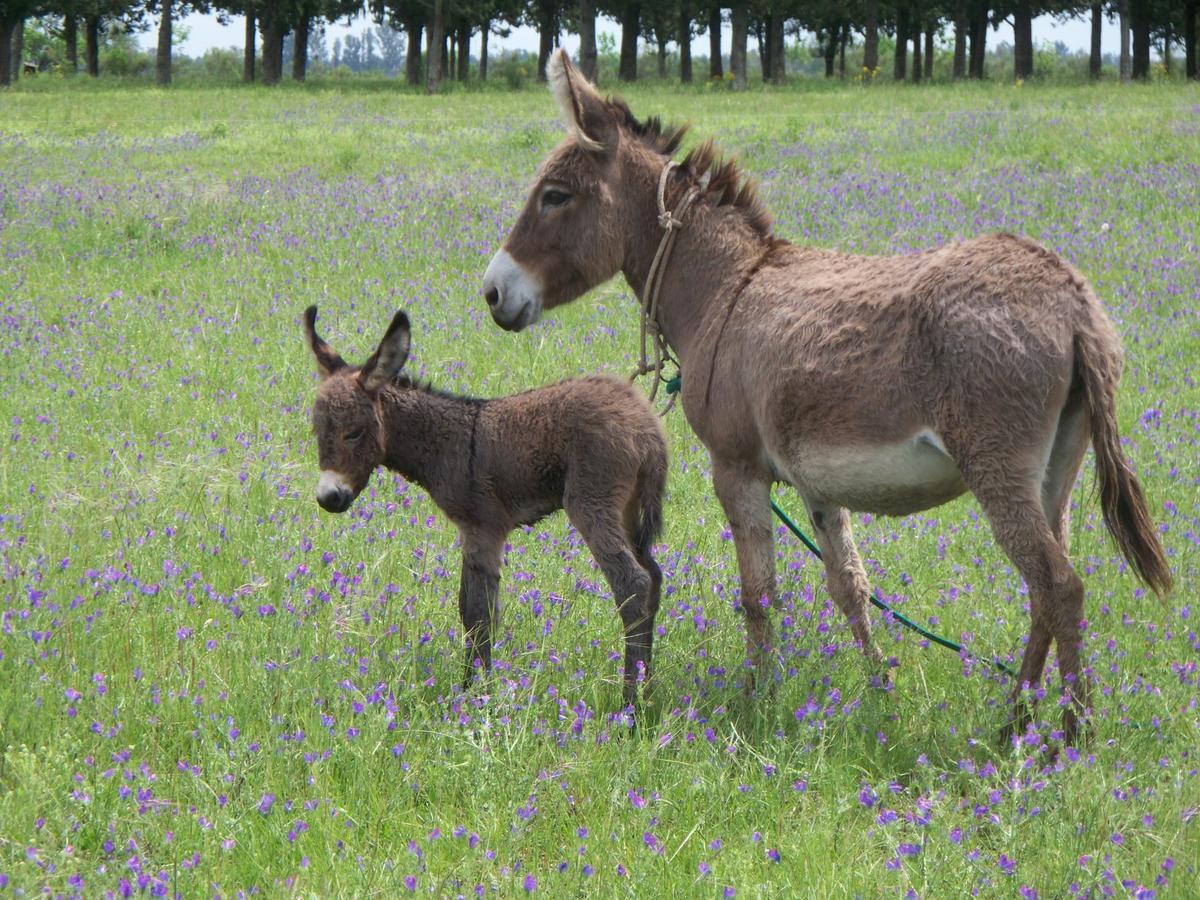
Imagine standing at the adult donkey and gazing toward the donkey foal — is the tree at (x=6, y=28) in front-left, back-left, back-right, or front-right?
front-right

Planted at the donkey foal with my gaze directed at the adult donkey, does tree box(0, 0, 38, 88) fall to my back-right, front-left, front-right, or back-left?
back-left

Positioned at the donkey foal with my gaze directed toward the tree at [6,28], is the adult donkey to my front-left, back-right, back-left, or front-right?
back-right

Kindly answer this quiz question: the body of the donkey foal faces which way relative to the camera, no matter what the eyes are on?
to the viewer's left

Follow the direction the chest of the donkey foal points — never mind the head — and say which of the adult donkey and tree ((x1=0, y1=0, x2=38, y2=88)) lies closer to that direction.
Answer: the tree

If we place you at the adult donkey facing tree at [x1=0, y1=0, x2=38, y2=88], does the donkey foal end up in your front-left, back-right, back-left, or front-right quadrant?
front-left

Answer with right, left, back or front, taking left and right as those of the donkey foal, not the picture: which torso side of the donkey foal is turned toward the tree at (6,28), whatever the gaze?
right
